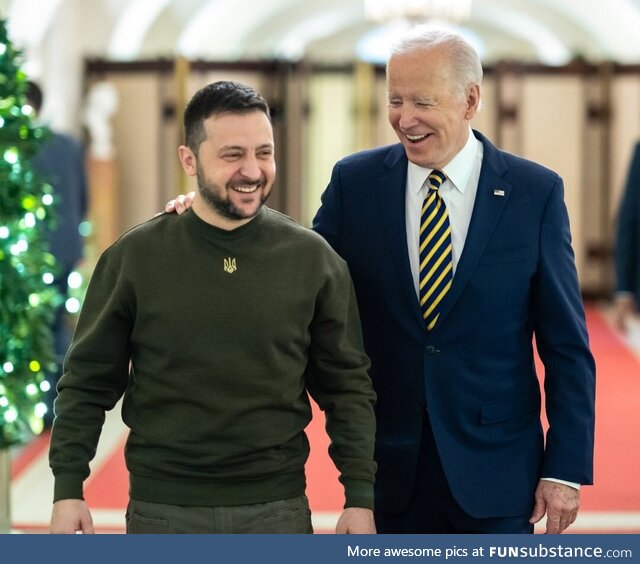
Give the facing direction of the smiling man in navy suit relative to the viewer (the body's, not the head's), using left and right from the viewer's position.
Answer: facing the viewer

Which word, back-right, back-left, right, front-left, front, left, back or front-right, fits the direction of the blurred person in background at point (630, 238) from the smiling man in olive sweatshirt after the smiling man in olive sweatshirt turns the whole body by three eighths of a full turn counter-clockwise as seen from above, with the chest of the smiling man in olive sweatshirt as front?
front

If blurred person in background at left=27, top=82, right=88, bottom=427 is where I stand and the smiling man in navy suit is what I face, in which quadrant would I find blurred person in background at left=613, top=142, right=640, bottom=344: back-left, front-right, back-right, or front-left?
front-left

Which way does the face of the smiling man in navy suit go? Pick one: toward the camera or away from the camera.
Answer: toward the camera

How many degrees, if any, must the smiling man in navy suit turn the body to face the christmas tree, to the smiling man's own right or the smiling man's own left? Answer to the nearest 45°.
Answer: approximately 135° to the smiling man's own right

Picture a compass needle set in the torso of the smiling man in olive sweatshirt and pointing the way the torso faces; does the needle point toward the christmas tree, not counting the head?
no

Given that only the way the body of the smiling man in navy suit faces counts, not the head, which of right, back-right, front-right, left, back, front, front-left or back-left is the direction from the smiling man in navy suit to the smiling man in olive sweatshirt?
front-right

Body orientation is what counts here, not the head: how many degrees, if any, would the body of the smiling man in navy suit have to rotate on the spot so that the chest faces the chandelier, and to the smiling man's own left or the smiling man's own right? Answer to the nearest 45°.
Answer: approximately 180°

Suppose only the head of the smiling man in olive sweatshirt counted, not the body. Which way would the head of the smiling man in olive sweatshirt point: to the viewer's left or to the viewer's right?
to the viewer's right

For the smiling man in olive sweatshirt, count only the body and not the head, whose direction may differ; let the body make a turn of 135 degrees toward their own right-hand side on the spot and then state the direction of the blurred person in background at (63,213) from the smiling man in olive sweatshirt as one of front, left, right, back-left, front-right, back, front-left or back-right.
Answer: front-right

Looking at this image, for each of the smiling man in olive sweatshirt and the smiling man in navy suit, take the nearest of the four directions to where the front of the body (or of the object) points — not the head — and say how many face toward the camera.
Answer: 2

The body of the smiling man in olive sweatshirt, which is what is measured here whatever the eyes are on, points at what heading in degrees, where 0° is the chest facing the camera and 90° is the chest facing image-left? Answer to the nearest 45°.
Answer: approximately 0°

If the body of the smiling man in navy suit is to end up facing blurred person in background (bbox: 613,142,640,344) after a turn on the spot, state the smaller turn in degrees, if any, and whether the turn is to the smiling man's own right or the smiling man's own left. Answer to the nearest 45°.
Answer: approximately 180°

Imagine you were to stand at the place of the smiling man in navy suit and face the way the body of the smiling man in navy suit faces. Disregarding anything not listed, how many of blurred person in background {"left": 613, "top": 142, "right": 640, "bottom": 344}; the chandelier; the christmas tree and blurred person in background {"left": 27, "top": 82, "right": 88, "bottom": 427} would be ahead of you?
0
